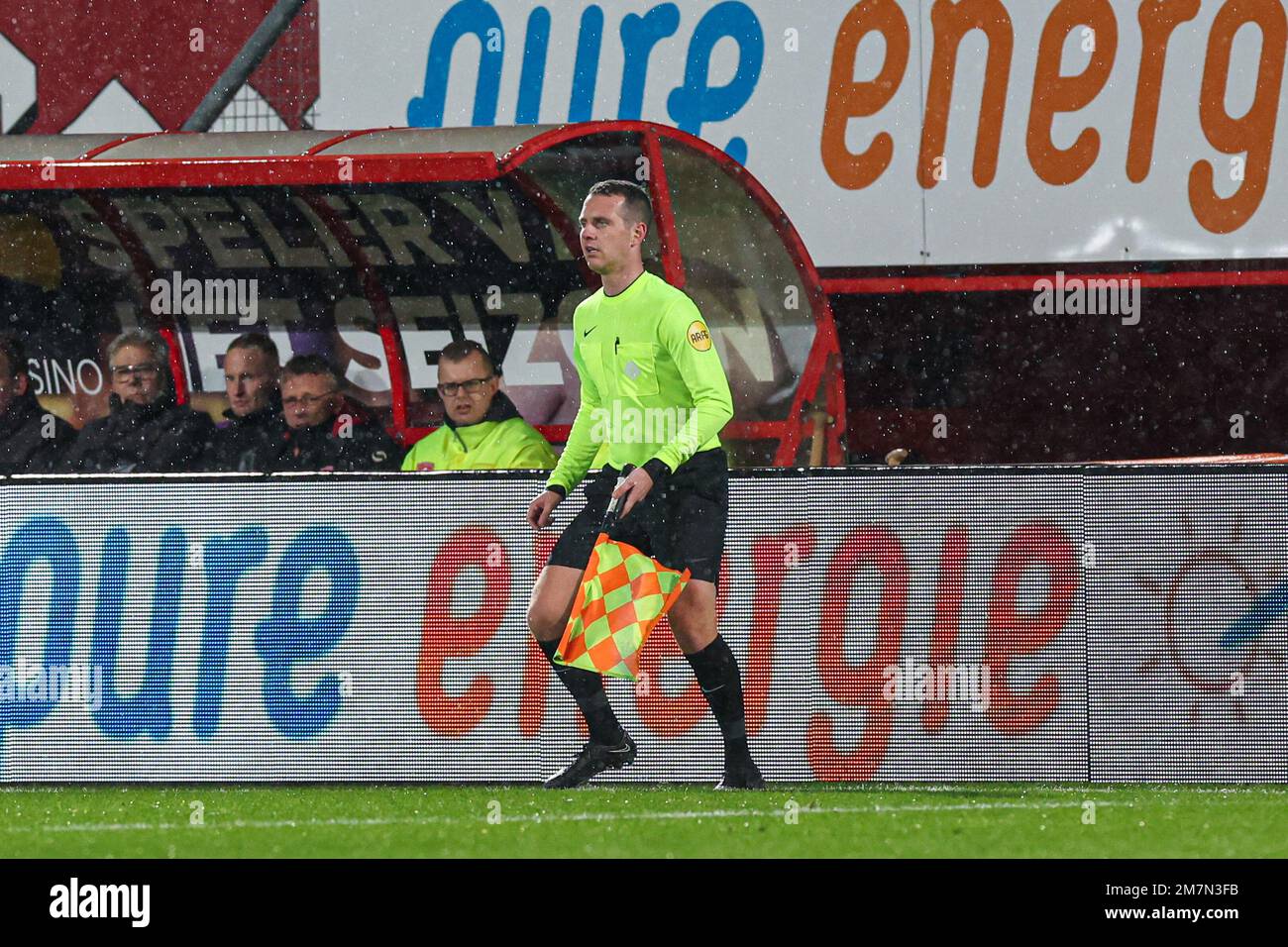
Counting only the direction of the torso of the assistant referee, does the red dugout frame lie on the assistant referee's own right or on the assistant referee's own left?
on the assistant referee's own right

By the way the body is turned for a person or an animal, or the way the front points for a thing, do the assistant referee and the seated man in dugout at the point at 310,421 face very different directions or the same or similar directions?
same or similar directions

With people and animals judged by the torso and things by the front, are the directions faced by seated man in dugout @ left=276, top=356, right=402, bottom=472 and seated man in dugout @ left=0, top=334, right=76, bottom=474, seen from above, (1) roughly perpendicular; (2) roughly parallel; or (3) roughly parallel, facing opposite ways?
roughly parallel

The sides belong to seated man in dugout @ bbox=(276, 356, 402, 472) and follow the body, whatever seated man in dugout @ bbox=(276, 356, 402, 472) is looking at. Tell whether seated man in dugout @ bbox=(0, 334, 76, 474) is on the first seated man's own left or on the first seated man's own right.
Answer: on the first seated man's own right

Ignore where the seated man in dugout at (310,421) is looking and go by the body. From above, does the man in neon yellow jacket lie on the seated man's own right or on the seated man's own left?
on the seated man's own left

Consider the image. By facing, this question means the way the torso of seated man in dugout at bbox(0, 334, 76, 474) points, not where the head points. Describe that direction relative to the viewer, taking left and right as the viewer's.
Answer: facing the viewer and to the left of the viewer

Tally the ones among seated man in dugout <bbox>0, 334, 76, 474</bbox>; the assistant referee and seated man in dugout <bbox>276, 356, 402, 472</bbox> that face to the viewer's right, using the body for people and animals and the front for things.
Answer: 0

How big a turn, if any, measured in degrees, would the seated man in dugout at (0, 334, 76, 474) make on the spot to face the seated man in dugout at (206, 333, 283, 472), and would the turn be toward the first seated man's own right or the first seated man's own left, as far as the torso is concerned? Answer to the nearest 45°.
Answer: approximately 90° to the first seated man's own left

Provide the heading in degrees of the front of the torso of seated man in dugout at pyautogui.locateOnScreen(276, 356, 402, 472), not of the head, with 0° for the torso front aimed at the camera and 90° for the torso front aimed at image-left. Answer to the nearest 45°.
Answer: approximately 45°
